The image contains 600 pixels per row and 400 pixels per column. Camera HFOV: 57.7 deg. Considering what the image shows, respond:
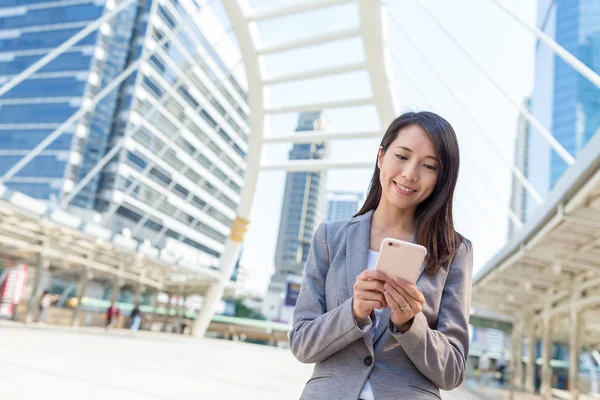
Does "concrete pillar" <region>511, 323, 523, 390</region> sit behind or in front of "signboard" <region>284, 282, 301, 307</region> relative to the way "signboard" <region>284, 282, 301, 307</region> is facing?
in front

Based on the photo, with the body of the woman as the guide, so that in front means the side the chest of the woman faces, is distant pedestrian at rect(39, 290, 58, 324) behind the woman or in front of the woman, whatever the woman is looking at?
behind

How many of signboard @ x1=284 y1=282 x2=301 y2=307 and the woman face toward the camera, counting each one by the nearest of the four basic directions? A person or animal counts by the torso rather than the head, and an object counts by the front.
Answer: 2

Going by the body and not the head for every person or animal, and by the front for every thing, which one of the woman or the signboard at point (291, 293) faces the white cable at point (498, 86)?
the signboard

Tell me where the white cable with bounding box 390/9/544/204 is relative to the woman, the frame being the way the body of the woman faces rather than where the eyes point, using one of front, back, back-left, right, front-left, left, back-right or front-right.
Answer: back

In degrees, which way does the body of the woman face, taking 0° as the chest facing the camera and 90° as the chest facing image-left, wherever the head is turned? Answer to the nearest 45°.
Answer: approximately 0°
